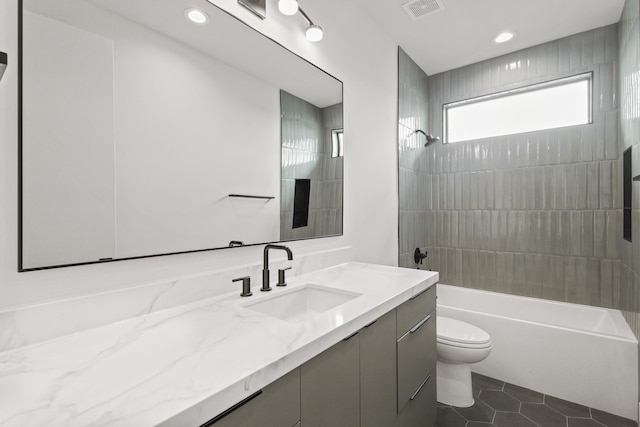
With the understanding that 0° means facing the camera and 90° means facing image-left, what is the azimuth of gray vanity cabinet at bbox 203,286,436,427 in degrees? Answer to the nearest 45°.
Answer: approximately 315°

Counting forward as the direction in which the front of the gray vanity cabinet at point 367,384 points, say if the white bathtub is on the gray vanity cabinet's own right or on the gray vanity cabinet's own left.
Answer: on the gray vanity cabinet's own left

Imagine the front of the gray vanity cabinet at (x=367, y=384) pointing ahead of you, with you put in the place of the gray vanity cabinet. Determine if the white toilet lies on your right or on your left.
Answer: on your left
